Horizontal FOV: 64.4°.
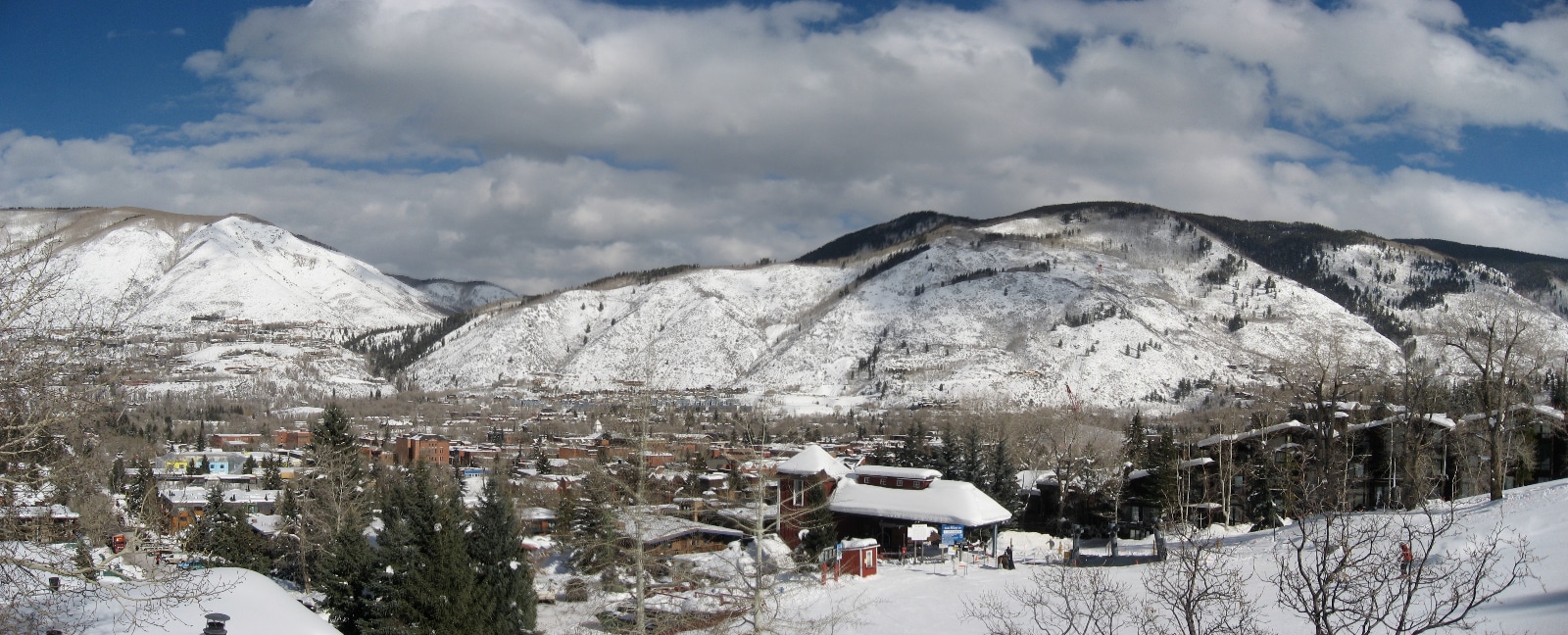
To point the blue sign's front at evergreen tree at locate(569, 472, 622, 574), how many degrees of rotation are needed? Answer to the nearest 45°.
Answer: approximately 45° to its right

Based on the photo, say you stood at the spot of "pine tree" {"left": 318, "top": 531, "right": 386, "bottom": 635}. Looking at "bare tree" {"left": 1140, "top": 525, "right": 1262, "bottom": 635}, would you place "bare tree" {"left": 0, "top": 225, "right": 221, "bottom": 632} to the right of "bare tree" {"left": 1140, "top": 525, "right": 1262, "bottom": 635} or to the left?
right

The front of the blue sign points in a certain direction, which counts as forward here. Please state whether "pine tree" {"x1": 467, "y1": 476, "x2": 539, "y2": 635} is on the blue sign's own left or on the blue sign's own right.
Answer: on the blue sign's own right

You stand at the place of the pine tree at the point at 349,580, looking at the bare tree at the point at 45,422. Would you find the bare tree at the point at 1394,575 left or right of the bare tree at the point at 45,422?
left

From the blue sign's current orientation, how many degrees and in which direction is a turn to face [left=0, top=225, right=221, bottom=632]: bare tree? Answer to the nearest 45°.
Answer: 0° — it already faces it

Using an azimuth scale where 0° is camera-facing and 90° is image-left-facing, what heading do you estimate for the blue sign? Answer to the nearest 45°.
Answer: approximately 0°

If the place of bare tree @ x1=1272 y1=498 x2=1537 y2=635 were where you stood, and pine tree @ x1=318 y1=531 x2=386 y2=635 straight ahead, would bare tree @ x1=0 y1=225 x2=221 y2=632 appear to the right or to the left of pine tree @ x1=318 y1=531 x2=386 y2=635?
left

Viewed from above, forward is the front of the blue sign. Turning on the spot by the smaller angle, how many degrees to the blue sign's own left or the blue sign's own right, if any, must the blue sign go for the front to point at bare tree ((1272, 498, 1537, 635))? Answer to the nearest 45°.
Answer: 0° — it already faces it

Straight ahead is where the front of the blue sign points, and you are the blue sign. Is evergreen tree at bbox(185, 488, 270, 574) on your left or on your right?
on your right
